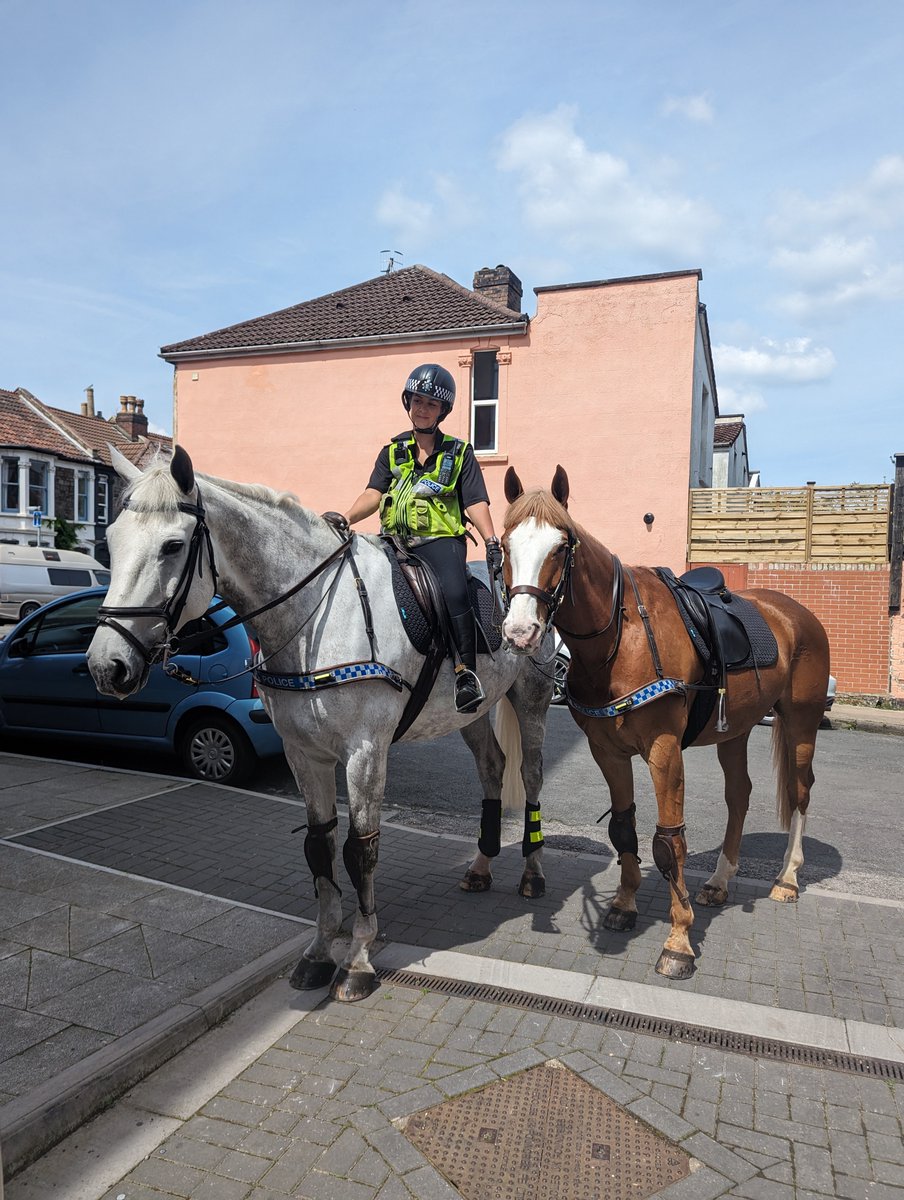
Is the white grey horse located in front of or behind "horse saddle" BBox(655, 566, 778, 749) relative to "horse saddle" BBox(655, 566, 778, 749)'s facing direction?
in front

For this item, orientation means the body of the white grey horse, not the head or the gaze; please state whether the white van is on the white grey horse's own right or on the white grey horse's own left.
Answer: on the white grey horse's own right

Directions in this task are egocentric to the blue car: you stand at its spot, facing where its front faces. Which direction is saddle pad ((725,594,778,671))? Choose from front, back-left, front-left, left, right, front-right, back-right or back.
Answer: back

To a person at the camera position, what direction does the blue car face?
facing away from the viewer and to the left of the viewer

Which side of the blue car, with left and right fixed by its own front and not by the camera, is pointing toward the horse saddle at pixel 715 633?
back

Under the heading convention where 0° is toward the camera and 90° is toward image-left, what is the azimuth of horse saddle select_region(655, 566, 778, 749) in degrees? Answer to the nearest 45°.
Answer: approximately 45°

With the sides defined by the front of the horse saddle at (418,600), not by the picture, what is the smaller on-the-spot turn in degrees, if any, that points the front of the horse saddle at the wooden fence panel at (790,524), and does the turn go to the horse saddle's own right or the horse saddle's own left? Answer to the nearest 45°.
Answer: approximately 180°

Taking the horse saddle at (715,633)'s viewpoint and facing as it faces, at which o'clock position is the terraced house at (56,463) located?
The terraced house is roughly at 3 o'clock from the horse saddle.

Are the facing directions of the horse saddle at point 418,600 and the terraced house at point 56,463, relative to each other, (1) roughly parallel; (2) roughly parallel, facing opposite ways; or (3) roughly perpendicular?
roughly perpendicular

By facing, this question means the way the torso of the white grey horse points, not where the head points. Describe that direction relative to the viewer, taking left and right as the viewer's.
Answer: facing the viewer and to the left of the viewer

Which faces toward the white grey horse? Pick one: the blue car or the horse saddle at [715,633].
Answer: the horse saddle

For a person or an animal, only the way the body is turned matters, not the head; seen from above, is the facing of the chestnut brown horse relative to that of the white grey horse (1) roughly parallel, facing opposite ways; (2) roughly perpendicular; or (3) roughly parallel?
roughly parallel

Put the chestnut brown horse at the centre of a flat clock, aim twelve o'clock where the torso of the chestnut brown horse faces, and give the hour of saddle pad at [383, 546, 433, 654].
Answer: The saddle pad is roughly at 1 o'clock from the chestnut brown horse.

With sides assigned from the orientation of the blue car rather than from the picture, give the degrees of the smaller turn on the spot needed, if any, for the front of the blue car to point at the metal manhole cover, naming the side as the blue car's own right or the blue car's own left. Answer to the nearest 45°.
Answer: approximately 135° to the blue car's own left

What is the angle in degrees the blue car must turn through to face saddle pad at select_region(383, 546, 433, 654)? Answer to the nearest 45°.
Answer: approximately 135° to its left

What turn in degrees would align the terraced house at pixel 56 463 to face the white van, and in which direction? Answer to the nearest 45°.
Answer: approximately 45° to its right

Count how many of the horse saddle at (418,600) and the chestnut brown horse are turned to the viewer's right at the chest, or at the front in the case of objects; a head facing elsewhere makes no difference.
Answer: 0
